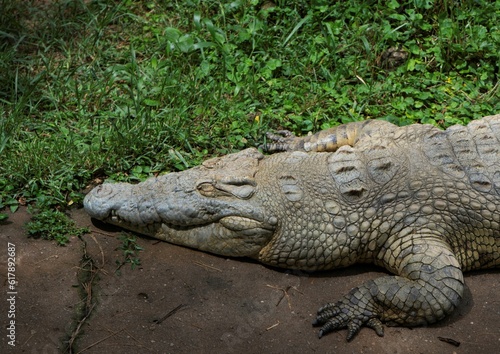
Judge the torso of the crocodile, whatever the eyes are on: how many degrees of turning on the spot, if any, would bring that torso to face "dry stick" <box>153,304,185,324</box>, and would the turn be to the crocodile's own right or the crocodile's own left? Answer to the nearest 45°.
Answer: approximately 45° to the crocodile's own left

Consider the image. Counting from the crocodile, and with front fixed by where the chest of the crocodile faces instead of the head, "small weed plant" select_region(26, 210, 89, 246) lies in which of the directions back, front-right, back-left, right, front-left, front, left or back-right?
front

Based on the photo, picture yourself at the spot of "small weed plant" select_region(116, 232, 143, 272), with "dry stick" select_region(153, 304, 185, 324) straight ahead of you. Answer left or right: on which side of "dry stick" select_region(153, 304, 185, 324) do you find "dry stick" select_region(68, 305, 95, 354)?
right

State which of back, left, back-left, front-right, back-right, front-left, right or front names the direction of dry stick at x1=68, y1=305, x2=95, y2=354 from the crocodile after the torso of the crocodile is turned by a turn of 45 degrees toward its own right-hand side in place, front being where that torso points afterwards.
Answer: left

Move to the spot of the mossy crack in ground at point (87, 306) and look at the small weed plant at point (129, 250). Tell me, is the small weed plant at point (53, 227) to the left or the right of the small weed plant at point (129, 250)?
left

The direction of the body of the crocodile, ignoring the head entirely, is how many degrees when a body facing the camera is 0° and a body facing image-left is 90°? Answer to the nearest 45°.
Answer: approximately 90°

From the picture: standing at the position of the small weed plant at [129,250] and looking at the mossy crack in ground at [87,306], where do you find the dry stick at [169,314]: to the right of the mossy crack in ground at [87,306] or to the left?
left

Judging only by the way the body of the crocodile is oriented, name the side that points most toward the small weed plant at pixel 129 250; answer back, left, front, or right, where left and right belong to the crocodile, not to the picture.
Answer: front
